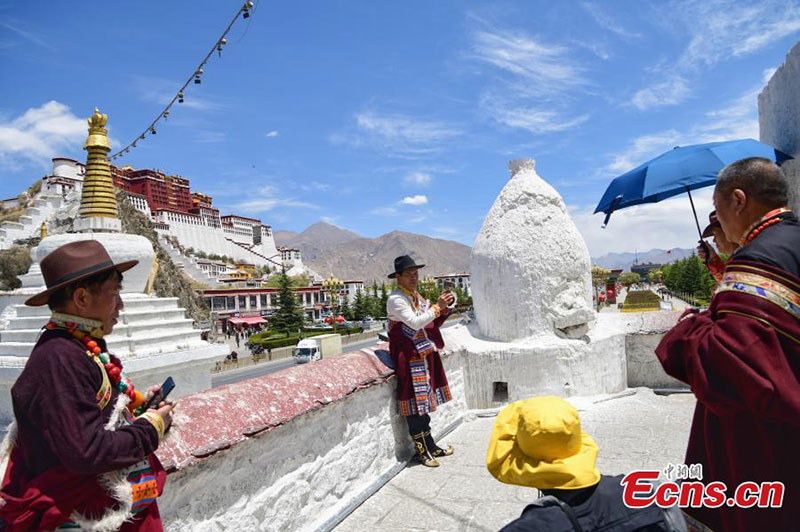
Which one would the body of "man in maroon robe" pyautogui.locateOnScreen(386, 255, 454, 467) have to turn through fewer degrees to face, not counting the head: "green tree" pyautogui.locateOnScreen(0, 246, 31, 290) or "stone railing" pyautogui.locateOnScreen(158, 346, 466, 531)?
the stone railing

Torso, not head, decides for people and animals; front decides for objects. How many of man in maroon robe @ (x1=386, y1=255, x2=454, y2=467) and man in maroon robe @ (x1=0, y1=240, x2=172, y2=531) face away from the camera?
0

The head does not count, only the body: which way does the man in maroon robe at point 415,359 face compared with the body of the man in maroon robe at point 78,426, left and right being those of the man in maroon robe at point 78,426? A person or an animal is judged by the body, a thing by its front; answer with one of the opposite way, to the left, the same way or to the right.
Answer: to the right

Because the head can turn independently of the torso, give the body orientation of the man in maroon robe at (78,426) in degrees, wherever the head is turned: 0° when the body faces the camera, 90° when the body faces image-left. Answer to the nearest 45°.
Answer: approximately 270°

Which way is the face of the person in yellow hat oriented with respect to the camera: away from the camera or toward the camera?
away from the camera

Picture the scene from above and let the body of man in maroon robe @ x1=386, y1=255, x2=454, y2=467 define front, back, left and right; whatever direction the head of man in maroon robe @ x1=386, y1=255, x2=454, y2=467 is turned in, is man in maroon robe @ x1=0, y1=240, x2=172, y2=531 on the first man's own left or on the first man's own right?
on the first man's own right

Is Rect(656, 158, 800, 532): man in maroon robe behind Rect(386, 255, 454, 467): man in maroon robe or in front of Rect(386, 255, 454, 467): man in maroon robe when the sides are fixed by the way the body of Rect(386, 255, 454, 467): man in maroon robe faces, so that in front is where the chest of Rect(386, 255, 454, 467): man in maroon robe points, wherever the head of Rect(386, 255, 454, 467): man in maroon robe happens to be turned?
in front

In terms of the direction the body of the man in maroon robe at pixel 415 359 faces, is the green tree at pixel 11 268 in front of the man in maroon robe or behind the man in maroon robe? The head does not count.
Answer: behind

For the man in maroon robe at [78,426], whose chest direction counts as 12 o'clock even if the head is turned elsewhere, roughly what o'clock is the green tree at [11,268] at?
The green tree is roughly at 9 o'clock from the man in maroon robe.

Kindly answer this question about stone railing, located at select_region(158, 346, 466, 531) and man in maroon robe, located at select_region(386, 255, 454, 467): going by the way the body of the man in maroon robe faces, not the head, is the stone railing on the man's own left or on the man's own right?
on the man's own right
